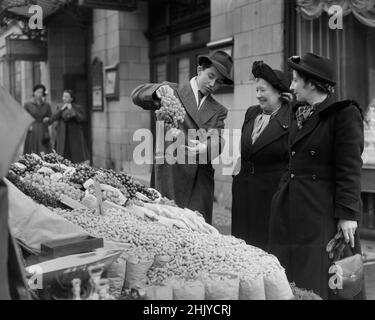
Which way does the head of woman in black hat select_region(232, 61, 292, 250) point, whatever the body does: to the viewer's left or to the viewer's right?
to the viewer's left

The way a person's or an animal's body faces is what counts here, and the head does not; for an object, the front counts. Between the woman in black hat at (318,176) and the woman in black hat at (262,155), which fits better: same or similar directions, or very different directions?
same or similar directions

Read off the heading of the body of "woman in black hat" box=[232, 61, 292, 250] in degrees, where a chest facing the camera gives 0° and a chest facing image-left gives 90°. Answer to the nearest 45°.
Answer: approximately 45°

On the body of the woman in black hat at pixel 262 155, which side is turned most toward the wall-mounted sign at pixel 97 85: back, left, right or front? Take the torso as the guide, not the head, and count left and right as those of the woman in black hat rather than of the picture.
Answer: right

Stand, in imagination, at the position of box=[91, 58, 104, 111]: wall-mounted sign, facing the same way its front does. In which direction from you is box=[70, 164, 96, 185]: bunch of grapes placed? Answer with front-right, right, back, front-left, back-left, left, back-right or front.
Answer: front

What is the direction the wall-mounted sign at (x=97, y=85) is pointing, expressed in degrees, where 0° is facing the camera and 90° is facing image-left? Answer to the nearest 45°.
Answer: approximately 0°

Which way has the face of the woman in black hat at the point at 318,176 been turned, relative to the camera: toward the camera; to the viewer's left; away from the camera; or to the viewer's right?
to the viewer's left

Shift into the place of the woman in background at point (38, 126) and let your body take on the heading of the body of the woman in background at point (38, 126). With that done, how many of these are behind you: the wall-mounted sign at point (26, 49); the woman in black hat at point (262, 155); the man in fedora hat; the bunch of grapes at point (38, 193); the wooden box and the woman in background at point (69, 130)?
1

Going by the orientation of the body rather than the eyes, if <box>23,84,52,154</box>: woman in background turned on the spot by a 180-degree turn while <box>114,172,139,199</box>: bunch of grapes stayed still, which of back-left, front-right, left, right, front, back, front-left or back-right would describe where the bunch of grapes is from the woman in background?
back

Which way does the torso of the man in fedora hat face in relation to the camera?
toward the camera

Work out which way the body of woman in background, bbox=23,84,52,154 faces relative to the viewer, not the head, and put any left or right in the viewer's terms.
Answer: facing the viewer

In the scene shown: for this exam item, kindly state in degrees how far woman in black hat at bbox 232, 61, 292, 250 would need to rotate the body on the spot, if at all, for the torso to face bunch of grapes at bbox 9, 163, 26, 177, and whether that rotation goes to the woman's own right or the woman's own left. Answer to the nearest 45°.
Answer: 0° — they already face it

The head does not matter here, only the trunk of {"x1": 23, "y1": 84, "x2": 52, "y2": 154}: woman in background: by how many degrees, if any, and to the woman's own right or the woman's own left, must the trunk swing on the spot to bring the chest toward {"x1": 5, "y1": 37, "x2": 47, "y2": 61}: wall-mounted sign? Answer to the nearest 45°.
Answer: approximately 180°

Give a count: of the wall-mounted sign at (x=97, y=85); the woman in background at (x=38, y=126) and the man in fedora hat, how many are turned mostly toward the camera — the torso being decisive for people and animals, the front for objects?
3
